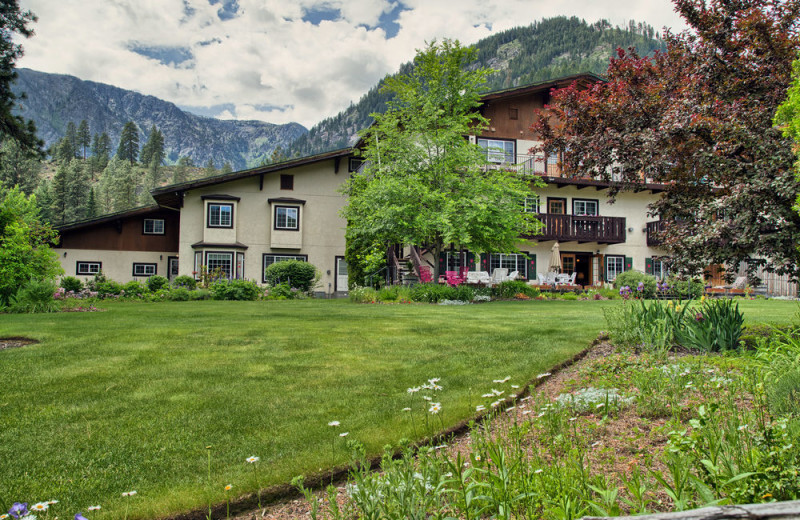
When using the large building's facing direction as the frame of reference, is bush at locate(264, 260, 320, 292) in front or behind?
in front

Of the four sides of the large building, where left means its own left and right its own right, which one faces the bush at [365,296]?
front

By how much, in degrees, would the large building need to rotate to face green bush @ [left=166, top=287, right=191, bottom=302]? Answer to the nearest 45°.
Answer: approximately 45° to its right

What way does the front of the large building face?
toward the camera

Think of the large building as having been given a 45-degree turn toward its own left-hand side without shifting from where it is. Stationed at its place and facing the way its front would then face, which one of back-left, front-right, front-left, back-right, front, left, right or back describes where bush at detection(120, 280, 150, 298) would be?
right

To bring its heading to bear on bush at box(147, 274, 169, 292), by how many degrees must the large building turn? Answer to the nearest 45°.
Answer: approximately 45° to its right

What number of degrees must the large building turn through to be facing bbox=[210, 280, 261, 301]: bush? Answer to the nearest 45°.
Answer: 0° — it already faces it

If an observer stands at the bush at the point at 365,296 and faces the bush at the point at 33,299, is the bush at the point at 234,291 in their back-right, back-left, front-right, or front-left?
front-right
